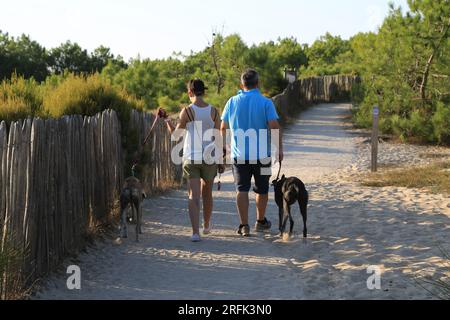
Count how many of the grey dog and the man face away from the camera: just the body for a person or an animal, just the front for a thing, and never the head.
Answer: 2

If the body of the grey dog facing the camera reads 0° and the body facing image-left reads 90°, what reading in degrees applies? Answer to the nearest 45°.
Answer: approximately 180°

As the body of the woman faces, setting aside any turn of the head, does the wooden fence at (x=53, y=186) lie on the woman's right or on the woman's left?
on the woman's left

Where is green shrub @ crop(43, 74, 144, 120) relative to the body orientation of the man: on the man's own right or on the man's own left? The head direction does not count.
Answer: on the man's own left

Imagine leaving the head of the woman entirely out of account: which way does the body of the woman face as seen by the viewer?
away from the camera

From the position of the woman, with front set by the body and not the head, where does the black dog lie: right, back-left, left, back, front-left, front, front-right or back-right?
right

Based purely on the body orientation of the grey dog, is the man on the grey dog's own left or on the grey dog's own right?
on the grey dog's own right

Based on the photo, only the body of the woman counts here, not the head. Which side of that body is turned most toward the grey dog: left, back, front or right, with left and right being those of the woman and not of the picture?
left

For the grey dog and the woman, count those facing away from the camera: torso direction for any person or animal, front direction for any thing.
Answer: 2

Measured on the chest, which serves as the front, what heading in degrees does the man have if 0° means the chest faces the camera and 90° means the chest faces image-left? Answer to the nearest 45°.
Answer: approximately 180°

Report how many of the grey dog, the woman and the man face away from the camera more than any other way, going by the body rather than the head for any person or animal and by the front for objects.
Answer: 3

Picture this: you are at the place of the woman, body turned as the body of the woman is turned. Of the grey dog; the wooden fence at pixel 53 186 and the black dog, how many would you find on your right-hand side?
1
